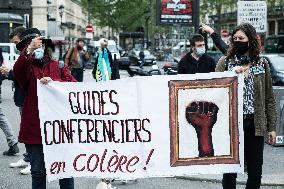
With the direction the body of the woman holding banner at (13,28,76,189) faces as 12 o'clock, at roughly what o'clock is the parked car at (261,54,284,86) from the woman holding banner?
The parked car is roughly at 7 o'clock from the woman holding banner.

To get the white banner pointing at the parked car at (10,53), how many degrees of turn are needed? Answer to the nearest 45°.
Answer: approximately 180°

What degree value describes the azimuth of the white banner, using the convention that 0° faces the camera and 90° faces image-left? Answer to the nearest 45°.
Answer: approximately 0°

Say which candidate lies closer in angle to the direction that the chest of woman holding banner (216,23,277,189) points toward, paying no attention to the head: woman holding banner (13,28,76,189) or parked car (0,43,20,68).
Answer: the woman holding banner

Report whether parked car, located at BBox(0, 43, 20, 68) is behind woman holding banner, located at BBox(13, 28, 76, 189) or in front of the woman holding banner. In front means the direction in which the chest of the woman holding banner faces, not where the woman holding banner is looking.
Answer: behind

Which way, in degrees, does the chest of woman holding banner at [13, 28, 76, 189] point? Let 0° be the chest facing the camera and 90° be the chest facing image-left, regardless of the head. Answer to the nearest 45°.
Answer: approximately 0°

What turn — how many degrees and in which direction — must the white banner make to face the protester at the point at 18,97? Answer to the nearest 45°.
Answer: approximately 135° to its right

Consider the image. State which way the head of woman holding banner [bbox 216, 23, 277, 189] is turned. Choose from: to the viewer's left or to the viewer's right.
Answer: to the viewer's left

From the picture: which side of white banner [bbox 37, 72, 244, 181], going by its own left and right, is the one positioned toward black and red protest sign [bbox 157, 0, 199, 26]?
back

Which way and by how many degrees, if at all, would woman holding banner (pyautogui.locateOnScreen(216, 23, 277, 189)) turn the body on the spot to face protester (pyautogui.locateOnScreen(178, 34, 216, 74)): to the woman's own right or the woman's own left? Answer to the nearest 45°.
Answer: approximately 135° to the woman's own right
